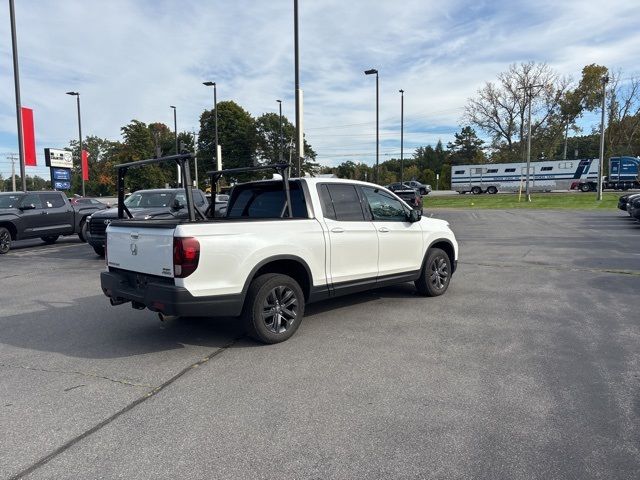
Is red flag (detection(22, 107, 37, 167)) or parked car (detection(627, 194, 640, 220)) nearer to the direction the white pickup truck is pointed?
the parked car

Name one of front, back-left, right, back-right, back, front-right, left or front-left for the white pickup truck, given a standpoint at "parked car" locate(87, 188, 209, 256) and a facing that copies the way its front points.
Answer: front-left

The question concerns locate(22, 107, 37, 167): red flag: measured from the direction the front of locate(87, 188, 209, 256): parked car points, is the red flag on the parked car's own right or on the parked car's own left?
on the parked car's own right

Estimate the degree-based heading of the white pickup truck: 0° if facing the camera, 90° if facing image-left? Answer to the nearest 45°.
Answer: approximately 225°

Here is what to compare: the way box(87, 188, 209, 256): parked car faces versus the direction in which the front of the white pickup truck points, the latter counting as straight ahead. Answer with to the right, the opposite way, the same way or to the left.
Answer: the opposite way

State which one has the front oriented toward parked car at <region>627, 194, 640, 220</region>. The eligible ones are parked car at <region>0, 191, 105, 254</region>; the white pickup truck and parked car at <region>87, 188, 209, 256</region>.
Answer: the white pickup truck

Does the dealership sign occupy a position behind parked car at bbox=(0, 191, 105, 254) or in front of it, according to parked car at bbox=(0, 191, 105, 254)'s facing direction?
behind

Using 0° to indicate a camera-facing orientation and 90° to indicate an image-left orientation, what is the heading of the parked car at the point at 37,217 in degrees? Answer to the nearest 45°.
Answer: approximately 45°

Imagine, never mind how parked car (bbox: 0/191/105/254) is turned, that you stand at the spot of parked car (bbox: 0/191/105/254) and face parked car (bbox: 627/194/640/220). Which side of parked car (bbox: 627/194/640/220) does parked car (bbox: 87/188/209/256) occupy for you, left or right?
right

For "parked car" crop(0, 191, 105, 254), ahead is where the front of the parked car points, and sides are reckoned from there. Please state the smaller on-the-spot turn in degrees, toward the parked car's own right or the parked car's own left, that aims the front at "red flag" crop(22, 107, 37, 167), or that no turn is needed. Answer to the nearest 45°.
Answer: approximately 135° to the parked car's own right

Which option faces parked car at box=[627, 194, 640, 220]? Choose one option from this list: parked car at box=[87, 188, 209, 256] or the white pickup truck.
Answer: the white pickup truck

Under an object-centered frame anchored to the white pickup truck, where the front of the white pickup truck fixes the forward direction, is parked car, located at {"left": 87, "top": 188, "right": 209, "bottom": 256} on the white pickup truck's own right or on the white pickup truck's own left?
on the white pickup truck's own left
